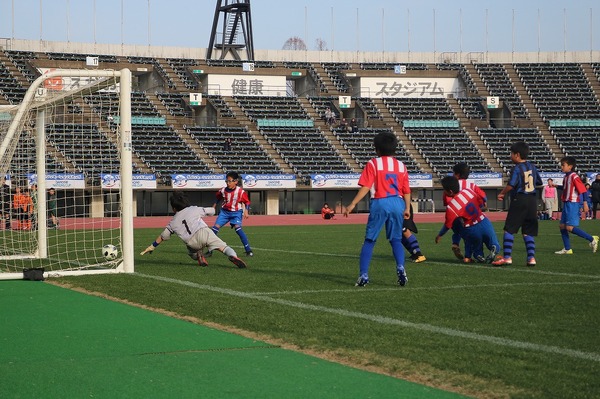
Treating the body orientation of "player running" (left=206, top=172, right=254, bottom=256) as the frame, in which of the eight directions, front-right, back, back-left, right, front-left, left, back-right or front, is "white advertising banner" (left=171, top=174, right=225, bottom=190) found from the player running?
back-right

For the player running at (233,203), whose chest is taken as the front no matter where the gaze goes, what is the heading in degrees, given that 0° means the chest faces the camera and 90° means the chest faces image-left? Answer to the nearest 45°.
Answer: approximately 45°

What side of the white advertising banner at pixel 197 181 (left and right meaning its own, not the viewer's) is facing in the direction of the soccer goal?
front

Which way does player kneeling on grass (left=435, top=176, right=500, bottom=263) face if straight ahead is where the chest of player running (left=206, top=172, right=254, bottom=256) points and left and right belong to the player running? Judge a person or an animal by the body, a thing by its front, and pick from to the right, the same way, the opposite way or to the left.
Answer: to the right

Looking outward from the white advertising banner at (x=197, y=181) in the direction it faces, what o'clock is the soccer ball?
The soccer ball is roughly at 12 o'clock from the white advertising banner.

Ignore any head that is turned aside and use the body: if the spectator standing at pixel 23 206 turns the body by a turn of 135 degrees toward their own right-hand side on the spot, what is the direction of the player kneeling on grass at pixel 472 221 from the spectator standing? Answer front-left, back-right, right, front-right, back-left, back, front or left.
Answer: back

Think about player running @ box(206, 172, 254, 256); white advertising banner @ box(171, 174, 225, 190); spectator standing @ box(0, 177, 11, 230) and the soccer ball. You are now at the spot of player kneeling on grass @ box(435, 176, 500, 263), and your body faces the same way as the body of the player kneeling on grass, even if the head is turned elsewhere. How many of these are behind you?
0

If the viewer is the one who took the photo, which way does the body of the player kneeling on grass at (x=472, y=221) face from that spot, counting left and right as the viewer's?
facing away from the viewer and to the left of the viewer

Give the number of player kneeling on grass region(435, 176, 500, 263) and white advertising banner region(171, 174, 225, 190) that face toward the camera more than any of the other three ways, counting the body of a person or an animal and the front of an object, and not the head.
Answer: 1

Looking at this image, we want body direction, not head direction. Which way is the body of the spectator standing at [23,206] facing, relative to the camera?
toward the camera

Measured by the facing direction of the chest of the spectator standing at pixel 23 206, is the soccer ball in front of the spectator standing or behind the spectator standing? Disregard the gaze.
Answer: in front

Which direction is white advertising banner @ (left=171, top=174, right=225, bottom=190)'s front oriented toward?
toward the camera

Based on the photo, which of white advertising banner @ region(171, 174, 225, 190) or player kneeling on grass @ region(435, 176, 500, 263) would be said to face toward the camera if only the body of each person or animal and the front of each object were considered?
the white advertising banner

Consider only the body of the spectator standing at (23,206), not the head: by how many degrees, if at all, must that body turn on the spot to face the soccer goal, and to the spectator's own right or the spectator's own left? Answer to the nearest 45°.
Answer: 0° — they already face it

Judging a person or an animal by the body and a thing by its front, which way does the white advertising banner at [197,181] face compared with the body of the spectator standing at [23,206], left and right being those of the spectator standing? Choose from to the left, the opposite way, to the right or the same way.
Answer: the same way

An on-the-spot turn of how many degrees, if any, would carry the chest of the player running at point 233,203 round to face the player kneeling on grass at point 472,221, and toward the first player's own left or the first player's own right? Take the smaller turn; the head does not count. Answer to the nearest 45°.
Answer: approximately 90° to the first player's own left

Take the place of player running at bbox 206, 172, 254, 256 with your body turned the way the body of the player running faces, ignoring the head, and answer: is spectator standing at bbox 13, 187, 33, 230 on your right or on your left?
on your right

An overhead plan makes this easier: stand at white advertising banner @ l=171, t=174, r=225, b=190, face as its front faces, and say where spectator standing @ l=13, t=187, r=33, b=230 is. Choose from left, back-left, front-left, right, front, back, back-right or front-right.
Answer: front

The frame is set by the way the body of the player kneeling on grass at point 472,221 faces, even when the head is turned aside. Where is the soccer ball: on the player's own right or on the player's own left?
on the player's own left

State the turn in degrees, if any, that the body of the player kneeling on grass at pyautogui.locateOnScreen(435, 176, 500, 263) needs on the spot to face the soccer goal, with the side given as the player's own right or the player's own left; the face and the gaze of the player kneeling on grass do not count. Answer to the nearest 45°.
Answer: approximately 45° to the player's own left
